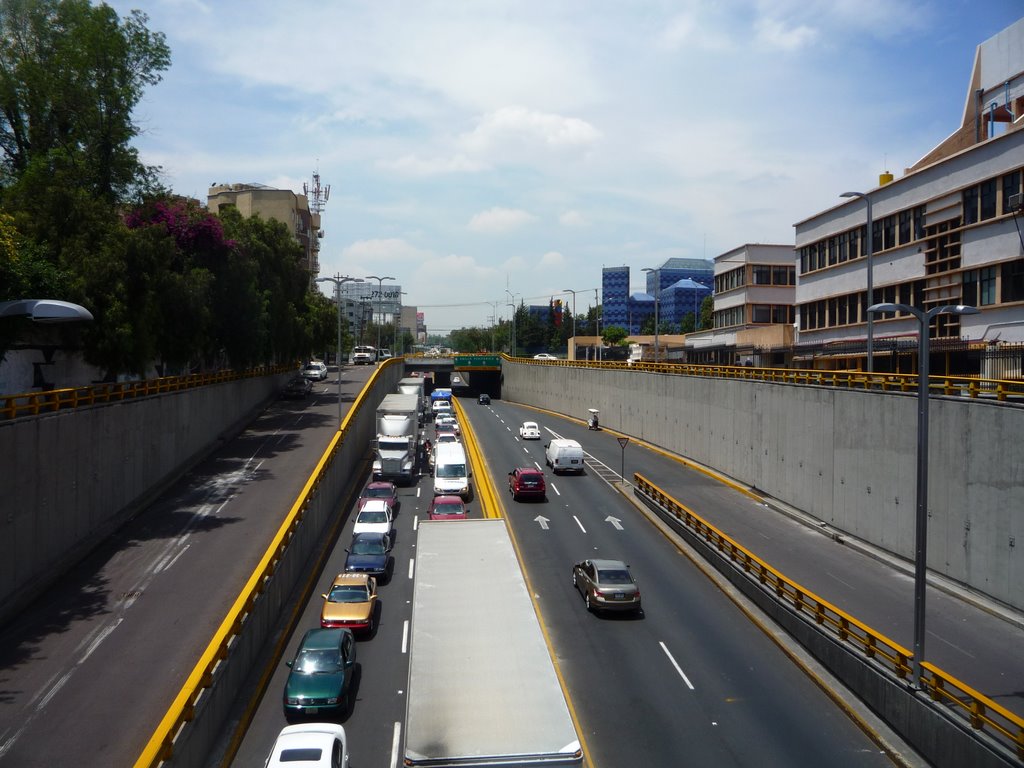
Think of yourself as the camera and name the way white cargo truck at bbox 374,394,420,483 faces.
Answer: facing the viewer

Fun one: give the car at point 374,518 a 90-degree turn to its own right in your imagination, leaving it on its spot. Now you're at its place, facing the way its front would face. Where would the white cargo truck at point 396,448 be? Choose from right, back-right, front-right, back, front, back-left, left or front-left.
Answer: right

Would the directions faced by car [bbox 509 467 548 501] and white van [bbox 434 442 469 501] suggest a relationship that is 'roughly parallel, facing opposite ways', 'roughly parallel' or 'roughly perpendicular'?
roughly parallel, facing opposite ways

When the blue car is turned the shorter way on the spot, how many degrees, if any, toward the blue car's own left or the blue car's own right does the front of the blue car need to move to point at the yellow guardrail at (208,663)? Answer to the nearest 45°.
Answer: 0° — it already faces it

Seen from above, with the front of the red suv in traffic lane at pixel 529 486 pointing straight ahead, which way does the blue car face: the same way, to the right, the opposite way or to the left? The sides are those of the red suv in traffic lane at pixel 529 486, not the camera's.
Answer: the opposite way

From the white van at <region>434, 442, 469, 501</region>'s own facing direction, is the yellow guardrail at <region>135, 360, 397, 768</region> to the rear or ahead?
ahead

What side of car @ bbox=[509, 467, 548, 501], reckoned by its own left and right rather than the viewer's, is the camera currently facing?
back

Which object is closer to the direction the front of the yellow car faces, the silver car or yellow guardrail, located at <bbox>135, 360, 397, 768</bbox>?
the yellow guardrail

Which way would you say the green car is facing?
toward the camera

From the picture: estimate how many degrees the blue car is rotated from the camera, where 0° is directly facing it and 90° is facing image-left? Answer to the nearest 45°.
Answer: approximately 0°

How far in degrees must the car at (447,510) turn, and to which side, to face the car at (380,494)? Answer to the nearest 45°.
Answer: approximately 135° to its right

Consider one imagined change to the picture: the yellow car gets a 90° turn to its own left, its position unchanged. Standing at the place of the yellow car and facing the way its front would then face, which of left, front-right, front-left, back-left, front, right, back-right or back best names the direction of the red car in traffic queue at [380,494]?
left

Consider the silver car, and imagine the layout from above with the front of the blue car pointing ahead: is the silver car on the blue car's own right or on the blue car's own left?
on the blue car's own left

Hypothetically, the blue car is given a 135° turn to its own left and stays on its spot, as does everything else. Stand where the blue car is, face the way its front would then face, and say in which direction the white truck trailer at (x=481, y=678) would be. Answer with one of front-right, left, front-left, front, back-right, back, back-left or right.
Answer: back-right

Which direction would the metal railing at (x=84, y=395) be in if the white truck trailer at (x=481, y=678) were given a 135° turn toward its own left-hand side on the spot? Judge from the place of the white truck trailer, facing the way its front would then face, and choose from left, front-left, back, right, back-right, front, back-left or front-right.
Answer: left

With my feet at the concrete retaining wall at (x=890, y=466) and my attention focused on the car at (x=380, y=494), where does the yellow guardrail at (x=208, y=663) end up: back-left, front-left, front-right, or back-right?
front-left

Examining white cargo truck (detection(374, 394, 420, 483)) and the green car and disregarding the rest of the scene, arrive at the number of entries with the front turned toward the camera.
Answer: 2

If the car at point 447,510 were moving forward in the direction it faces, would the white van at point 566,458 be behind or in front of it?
behind
